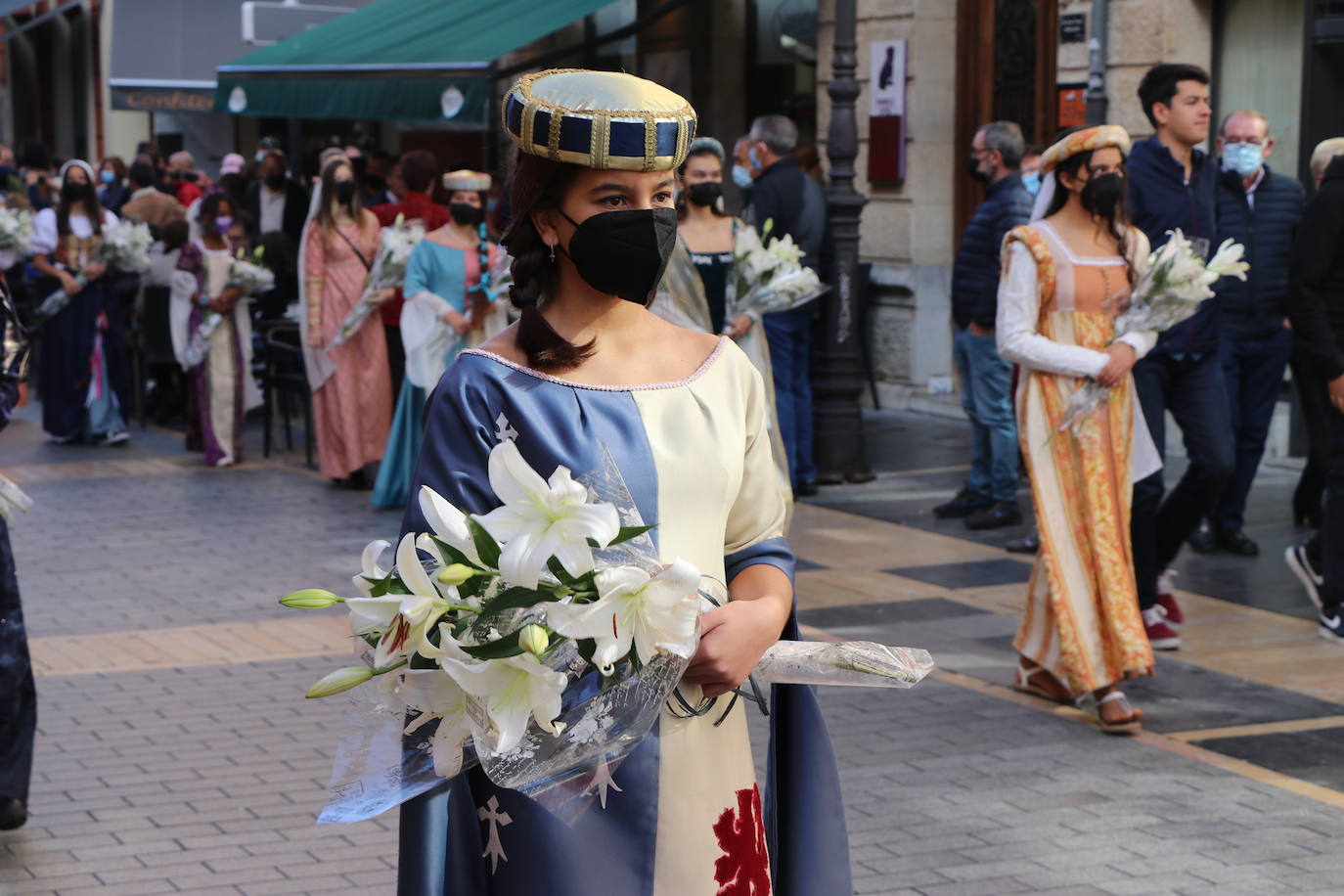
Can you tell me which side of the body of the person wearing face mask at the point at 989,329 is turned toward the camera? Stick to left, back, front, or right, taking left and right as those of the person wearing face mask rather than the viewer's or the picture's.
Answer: left

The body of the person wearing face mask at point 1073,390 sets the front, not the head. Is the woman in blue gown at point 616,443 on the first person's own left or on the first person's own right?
on the first person's own right

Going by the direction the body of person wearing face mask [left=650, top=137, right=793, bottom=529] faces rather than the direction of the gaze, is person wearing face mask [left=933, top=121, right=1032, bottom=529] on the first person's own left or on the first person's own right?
on the first person's own left

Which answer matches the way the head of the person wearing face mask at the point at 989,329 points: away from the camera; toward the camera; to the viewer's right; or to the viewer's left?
to the viewer's left

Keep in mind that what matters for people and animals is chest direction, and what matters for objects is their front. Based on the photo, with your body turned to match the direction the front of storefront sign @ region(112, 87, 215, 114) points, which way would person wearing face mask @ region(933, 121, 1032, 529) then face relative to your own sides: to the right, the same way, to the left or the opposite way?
to the right

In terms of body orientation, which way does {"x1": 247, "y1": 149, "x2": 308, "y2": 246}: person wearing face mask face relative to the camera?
toward the camera

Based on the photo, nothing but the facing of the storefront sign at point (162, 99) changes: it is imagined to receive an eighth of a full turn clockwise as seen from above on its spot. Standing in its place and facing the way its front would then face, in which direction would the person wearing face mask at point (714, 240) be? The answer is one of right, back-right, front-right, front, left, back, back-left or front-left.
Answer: front-left

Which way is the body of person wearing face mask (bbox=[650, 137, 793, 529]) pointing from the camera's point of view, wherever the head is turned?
toward the camera
